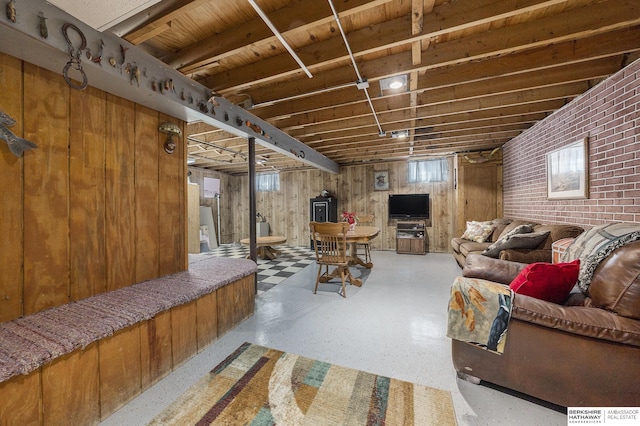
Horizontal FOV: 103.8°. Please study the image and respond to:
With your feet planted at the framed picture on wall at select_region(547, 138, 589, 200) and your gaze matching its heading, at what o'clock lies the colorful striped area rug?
The colorful striped area rug is roughly at 11 o'clock from the framed picture on wall.

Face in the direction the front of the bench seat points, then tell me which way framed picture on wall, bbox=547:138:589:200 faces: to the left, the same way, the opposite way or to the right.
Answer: the opposite way

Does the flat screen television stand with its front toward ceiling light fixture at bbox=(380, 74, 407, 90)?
yes

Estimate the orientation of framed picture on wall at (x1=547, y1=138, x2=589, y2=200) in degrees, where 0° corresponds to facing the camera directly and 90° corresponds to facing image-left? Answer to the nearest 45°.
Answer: approximately 45°

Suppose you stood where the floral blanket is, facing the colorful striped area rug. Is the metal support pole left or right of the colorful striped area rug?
right

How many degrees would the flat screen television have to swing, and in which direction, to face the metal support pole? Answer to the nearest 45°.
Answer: approximately 45° to its right

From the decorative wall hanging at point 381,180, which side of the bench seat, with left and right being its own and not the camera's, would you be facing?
left

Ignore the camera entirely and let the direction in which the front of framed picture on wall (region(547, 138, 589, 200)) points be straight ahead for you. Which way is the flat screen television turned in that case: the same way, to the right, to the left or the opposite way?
to the left

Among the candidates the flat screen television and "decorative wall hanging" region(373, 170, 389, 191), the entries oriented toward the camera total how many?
2

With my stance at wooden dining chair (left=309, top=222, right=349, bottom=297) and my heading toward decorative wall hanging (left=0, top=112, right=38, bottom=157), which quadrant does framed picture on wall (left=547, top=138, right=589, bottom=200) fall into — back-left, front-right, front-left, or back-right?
back-left
